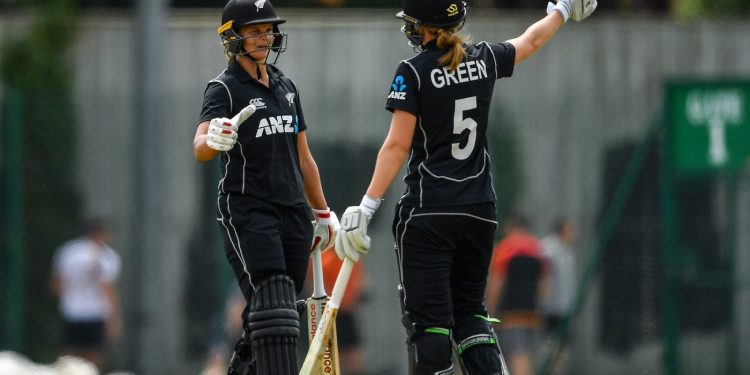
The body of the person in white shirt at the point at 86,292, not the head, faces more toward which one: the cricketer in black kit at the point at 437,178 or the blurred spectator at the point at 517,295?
the blurred spectator

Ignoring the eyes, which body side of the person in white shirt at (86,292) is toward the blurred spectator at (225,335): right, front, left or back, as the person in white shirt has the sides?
right

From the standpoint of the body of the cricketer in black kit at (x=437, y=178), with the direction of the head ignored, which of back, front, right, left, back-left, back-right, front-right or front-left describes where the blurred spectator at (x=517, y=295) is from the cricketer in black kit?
front-right

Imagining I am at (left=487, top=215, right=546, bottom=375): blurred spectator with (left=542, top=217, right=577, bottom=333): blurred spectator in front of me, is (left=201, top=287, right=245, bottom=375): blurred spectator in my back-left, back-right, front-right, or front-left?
back-left

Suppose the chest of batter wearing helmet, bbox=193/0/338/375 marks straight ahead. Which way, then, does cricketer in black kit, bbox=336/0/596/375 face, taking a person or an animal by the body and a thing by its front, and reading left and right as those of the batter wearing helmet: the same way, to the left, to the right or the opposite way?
the opposite way

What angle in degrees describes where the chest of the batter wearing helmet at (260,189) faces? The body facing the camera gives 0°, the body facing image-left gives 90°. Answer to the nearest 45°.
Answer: approximately 315°

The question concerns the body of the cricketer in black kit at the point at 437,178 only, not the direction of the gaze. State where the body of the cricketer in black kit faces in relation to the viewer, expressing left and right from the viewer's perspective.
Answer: facing away from the viewer and to the left of the viewer
